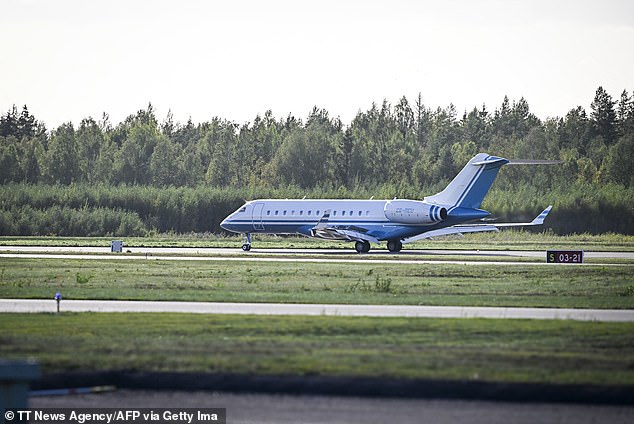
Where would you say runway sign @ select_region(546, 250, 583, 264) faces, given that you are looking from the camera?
facing the viewer
